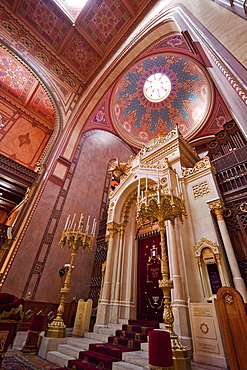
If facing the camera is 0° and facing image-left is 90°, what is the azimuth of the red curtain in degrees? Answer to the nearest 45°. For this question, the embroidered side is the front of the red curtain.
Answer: approximately 45°

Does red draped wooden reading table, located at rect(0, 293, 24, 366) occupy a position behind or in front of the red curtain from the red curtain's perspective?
in front

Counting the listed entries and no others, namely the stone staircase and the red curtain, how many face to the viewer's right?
0

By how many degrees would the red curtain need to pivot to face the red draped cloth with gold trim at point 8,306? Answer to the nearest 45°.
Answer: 0° — it already faces it

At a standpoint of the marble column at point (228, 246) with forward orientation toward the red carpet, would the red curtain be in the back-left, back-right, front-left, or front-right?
front-right

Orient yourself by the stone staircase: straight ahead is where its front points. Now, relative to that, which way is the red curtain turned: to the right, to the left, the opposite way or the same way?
the same way

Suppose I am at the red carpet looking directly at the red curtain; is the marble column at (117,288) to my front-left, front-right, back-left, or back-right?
front-left

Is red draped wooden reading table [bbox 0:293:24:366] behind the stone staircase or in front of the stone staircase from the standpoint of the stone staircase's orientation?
in front

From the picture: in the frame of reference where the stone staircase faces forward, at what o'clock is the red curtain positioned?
The red curtain is roughly at 6 o'clock from the stone staircase.

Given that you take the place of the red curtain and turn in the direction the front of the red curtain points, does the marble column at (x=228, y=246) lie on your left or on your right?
on your left
